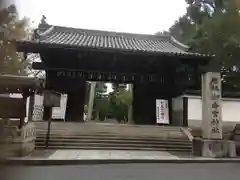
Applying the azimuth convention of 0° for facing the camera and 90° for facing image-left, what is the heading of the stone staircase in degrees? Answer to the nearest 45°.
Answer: approximately 0°

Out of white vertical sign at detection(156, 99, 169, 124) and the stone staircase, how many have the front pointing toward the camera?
2

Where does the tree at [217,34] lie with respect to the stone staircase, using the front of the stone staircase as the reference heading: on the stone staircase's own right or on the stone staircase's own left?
on the stone staircase's own left

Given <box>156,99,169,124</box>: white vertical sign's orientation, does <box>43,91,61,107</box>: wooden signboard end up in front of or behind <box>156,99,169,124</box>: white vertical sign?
in front

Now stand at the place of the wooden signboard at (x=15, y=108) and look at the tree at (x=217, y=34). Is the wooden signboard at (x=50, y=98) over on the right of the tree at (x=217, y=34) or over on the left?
left

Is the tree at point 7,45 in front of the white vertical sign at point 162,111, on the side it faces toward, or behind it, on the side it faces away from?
in front

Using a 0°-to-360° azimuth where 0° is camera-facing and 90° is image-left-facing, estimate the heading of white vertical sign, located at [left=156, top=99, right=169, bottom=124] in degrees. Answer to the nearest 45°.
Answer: approximately 0°
